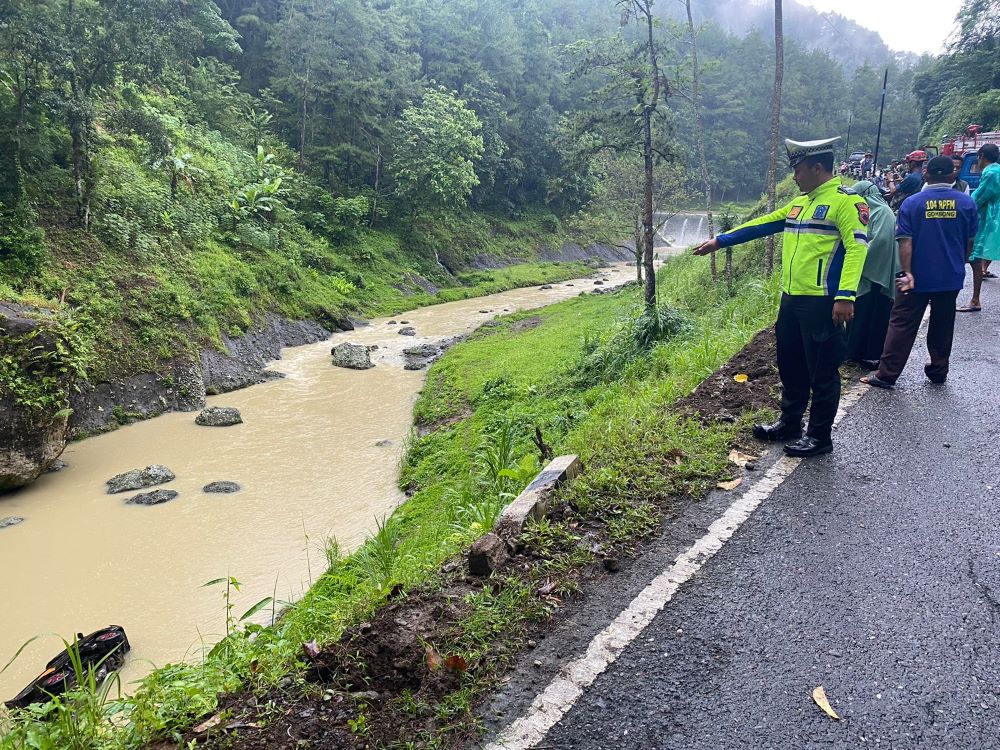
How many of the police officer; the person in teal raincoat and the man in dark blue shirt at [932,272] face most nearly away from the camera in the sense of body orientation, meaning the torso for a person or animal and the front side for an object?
1

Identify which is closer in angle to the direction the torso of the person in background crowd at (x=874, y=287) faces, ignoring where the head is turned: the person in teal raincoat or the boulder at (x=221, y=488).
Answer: the boulder

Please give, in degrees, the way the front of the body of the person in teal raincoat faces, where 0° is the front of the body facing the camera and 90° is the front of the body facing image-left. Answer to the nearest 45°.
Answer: approximately 90°

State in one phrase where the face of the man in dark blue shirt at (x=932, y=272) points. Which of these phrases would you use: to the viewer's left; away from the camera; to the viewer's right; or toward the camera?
away from the camera

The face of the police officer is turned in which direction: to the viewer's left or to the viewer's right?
to the viewer's left

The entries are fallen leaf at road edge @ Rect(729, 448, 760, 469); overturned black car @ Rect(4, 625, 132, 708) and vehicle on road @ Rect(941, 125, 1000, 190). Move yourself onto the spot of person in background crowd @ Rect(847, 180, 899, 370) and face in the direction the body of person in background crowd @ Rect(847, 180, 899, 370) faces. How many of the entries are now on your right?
1

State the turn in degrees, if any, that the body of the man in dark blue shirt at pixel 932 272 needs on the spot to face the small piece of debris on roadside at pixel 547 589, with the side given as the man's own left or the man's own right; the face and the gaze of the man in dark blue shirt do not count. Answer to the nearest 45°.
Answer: approximately 180°

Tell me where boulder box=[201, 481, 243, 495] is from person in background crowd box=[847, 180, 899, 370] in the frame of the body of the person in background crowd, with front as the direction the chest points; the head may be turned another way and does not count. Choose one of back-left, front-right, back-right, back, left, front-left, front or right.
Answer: front

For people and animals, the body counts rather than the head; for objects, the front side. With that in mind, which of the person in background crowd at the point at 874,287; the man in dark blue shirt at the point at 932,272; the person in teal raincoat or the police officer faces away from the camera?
the man in dark blue shirt

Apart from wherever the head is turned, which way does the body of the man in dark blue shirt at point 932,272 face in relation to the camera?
away from the camera

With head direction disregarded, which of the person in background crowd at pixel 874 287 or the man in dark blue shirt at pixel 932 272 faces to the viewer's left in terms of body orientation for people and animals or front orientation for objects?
the person in background crowd

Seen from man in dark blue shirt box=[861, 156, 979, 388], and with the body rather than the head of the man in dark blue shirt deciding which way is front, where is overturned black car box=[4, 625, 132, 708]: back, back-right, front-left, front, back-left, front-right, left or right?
back-left

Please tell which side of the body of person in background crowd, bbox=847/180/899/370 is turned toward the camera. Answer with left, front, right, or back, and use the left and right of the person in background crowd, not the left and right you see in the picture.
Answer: left
